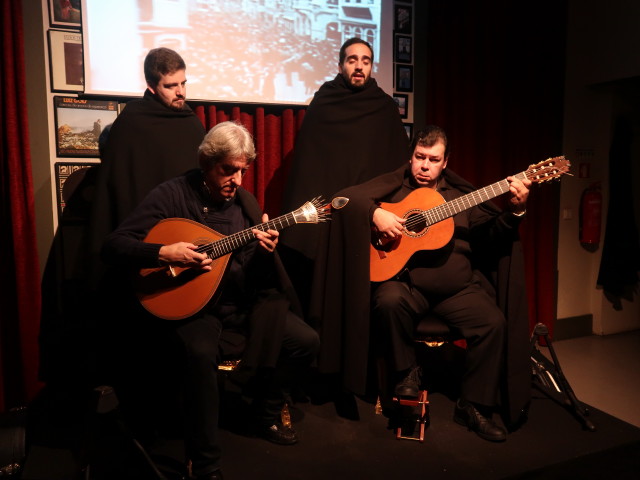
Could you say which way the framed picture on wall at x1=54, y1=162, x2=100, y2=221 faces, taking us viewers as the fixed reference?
facing the viewer

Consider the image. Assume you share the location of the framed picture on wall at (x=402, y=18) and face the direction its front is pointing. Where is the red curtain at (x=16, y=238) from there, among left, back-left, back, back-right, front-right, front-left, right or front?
front-right

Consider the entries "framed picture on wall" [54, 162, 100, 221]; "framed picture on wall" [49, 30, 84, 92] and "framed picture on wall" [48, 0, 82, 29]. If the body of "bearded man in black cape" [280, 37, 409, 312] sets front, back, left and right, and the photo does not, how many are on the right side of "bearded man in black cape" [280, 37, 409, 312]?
3

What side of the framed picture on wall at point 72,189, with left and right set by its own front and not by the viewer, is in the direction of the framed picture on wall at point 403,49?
left

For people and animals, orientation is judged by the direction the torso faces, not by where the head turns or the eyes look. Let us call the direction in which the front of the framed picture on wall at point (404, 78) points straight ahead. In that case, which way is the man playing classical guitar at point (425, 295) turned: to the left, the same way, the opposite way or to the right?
the same way

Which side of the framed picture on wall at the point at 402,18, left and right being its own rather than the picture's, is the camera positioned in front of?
front

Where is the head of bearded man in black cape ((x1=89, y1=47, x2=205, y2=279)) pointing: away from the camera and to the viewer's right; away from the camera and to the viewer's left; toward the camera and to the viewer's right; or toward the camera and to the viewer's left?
toward the camera and to the viewer's right

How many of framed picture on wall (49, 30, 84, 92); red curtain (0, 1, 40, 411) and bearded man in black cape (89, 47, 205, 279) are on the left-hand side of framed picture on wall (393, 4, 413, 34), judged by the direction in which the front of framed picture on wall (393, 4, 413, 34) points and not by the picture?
0

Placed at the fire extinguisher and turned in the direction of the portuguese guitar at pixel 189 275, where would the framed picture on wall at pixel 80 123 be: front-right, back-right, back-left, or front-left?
front-right

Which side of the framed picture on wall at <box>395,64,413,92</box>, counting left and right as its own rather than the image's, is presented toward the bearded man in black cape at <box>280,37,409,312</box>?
front

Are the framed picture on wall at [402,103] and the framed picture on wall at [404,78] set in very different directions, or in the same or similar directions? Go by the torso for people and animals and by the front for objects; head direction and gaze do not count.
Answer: same or similar directions

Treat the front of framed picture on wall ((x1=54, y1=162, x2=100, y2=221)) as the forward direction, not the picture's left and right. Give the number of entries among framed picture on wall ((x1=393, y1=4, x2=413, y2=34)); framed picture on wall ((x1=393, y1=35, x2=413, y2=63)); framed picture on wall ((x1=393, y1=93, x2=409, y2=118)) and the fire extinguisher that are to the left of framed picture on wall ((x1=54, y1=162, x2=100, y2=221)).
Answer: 4

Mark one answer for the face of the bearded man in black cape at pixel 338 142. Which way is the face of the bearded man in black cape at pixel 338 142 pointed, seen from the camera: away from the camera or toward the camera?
toward the camera

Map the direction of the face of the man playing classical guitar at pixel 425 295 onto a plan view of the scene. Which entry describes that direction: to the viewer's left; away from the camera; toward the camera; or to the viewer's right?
toward the camera

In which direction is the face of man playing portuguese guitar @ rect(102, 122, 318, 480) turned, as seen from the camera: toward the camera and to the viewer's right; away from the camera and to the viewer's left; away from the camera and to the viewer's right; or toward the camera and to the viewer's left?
toward the camera and to the viewer's right

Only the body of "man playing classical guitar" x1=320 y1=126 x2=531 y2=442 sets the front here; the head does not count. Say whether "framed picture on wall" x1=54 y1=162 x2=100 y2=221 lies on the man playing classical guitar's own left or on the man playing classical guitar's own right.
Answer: on the man playing classical guitar's own right

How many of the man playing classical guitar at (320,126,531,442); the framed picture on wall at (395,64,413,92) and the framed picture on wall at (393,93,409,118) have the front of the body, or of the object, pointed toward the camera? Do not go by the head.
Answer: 3
